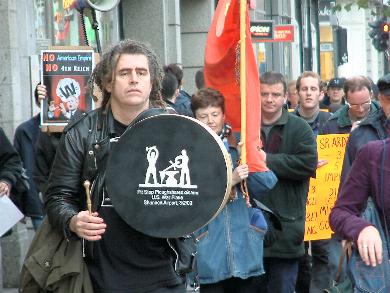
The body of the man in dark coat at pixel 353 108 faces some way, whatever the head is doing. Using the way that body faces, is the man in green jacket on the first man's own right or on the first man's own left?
on the first man's own right

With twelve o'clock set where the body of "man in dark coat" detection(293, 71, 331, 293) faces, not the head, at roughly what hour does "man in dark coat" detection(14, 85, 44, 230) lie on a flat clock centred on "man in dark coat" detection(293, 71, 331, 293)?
"man in dark coat" detection(14, 85, 44, 230) is roughly at 3 o'clock from "man in dark coat" detection(293, 71, 331, 293).

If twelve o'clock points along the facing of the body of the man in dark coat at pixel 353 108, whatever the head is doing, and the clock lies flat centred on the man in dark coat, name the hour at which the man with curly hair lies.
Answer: The man with curly hair is roughly at 2 o'clock from the man in dark coat.

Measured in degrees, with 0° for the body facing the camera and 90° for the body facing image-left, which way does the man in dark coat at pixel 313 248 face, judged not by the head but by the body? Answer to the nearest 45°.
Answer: approximately 0°
